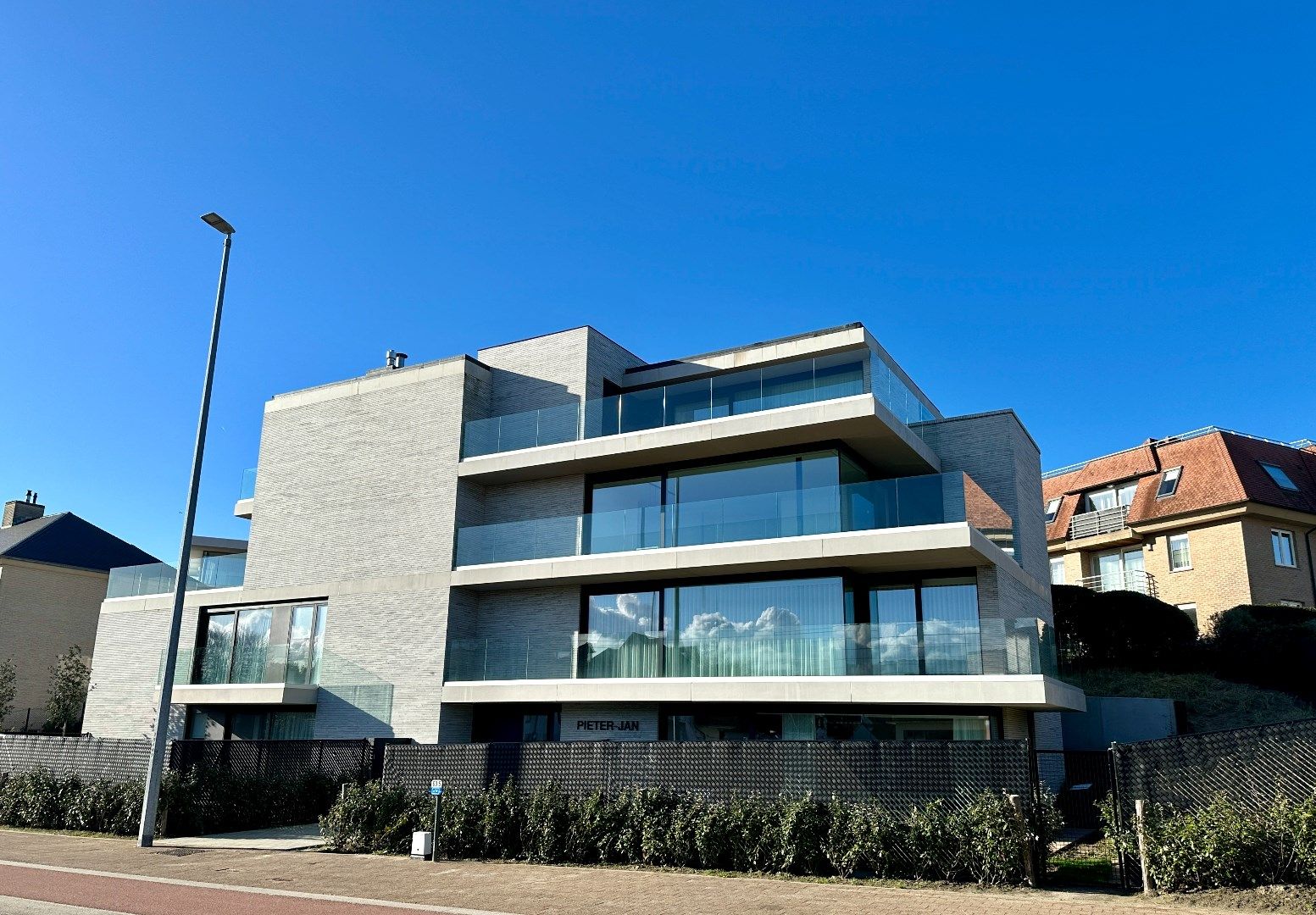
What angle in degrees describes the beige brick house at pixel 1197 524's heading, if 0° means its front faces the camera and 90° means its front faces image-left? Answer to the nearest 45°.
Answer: approximately 45°

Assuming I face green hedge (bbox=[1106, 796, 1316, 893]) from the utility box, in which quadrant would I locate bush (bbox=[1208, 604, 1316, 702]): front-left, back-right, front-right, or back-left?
front-left

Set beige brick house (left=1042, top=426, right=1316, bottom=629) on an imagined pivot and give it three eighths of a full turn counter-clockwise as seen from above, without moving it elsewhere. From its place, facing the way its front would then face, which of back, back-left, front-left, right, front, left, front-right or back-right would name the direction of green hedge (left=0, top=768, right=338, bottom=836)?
back-right

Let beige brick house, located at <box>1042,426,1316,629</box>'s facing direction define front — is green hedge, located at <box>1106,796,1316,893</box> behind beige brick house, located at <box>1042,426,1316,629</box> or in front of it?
in front

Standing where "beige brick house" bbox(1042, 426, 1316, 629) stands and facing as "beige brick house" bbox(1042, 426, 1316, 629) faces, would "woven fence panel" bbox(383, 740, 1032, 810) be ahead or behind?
ahead

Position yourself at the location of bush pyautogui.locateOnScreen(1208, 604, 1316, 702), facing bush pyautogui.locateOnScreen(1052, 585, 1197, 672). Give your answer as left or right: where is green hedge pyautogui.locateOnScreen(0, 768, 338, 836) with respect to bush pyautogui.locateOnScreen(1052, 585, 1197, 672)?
left

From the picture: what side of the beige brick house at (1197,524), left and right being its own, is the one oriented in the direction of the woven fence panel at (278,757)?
front

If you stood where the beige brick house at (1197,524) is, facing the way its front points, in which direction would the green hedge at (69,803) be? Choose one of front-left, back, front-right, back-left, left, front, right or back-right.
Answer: front
